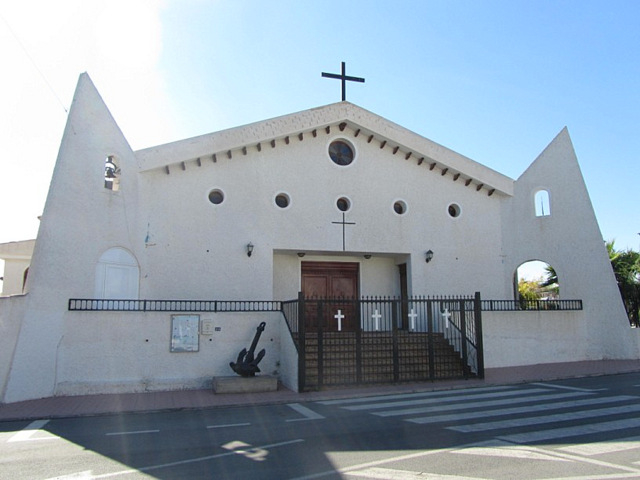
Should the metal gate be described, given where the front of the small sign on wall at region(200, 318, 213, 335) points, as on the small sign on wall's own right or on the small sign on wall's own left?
on the small sign on wall's own left

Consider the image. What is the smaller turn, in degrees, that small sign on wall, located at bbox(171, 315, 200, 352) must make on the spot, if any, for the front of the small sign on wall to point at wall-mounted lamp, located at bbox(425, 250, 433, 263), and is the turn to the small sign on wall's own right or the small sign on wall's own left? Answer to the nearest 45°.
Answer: approximately 90° to the small sign on wall's own left

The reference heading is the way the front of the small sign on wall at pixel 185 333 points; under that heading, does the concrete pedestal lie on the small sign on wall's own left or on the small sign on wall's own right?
on the small sign on wall's own left

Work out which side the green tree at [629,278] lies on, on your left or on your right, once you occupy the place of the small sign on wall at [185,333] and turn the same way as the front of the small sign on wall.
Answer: on your left

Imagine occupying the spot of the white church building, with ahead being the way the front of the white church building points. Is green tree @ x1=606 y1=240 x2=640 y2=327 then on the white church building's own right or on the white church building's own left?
on the white church building's own left

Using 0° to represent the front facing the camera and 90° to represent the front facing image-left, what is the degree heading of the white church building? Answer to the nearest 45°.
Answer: approximately 0°

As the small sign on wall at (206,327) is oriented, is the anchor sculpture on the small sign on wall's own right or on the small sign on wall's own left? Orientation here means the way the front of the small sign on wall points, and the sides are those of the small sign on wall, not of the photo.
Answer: on the small sign on wall's own left

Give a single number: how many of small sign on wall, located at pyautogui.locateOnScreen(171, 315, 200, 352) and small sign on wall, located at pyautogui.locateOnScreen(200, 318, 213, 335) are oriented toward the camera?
2
